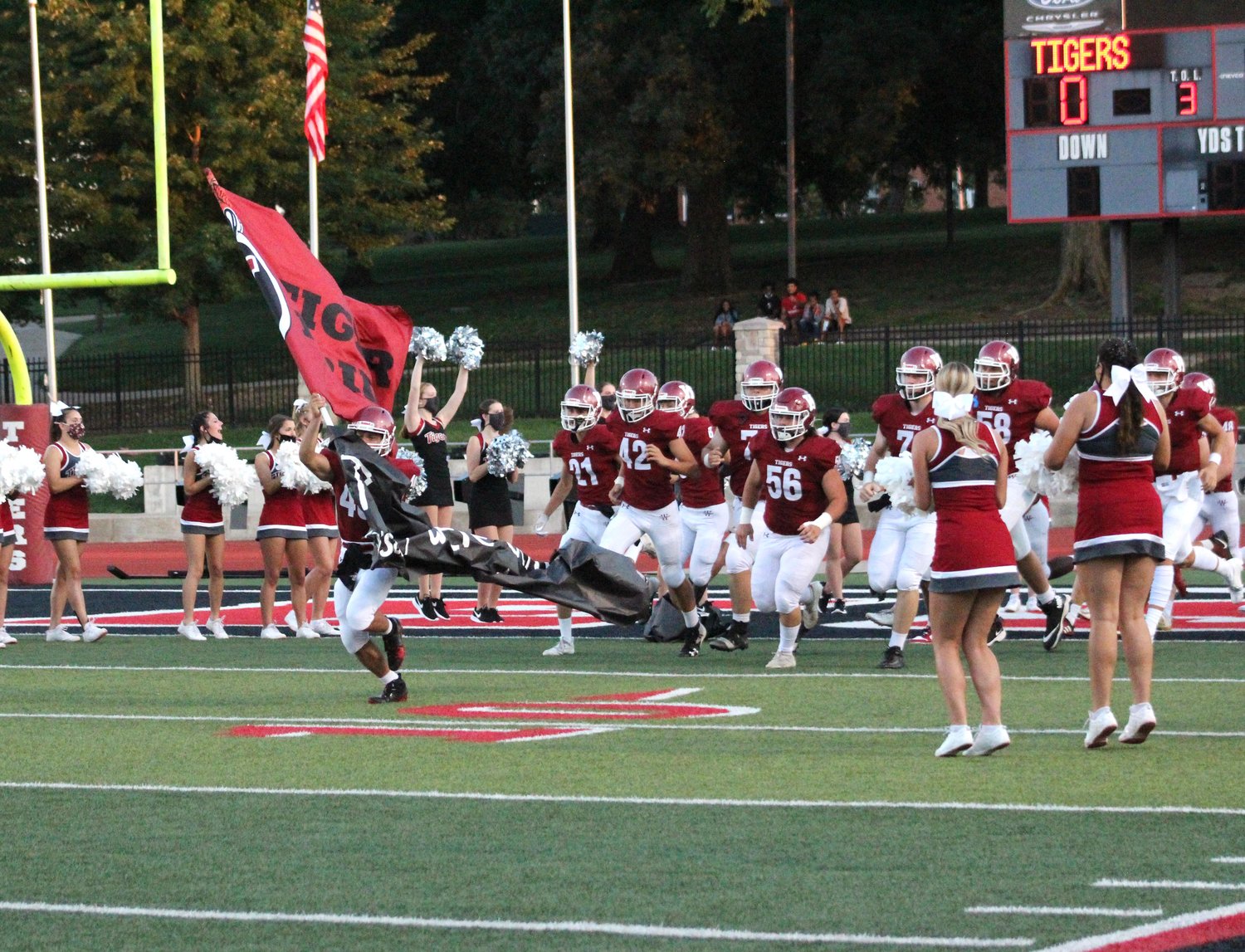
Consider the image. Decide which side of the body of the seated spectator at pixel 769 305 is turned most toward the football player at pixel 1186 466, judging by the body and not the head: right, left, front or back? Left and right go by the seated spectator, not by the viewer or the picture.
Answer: front

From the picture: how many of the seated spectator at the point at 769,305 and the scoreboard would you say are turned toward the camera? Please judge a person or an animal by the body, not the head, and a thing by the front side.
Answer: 2

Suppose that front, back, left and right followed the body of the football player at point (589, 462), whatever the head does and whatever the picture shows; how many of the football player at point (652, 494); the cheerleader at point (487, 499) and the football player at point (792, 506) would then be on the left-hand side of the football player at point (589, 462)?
2

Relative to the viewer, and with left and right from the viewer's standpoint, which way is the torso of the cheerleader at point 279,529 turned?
facing the viewer and to the right of the viewer

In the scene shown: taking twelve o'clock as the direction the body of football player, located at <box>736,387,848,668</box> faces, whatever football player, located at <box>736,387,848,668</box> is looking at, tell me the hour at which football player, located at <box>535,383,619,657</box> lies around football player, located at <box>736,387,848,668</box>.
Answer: football player, located at <box>535,383,619,657</box> is roughly at 3 o'clock from football player, located at <box>736,387,848,668</box>.

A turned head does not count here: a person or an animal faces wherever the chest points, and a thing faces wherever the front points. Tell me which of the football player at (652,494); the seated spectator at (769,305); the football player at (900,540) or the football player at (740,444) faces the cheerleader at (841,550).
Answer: the seated spectator

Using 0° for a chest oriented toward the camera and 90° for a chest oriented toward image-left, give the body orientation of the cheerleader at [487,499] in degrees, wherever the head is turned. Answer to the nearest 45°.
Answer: approximately 315°

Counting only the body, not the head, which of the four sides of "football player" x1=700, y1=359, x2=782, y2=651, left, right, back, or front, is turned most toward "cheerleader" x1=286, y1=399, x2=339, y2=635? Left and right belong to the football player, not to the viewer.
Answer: right

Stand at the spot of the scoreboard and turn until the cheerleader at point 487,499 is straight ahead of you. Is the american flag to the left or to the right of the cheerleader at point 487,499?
right

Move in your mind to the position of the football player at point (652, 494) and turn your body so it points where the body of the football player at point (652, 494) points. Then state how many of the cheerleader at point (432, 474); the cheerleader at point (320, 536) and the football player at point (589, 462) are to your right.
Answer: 3

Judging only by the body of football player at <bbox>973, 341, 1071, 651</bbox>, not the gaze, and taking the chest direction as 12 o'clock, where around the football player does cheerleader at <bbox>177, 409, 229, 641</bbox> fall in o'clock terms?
The cheerleader is roughly at 2 o'clock from the football player.

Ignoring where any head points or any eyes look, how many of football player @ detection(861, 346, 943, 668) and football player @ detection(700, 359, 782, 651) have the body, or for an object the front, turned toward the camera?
2

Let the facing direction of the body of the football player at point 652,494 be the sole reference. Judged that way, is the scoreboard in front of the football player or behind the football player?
behind

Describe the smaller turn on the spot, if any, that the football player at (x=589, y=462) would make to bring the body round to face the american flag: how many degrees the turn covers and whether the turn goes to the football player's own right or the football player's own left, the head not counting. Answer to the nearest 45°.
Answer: approximately 135° to the football player's own right
